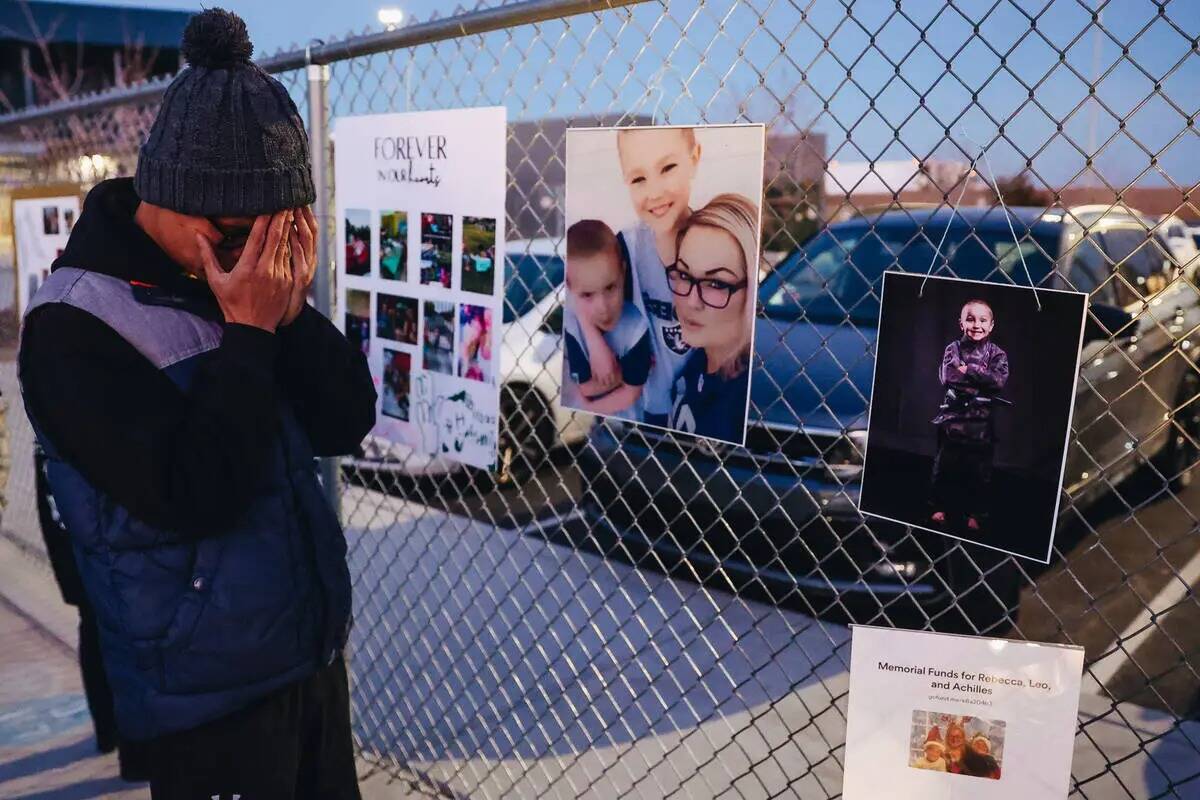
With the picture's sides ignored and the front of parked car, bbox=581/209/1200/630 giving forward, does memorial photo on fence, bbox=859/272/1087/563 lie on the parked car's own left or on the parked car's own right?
on the parked car's own left

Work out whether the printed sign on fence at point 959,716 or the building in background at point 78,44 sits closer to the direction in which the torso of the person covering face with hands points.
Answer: the printed sign on fence

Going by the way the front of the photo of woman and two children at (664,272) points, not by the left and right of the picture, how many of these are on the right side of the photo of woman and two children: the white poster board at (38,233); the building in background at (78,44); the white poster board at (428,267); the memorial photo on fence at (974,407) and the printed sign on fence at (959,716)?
3

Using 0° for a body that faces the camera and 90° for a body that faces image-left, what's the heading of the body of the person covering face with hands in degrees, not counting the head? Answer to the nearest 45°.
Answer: approximately 315°

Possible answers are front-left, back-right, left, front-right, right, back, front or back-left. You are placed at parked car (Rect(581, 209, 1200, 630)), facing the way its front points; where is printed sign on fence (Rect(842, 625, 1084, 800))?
front-left

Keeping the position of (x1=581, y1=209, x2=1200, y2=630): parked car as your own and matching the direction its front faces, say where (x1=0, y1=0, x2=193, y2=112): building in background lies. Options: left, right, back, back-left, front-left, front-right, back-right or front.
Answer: right

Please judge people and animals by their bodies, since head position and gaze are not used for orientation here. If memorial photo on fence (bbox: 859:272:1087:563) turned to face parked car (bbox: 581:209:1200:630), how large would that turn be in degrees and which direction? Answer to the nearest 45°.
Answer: approximately 135° to its right

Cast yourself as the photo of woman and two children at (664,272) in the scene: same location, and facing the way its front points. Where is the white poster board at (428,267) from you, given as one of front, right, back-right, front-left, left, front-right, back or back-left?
right

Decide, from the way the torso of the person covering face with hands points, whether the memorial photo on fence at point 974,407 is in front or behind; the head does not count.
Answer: in front

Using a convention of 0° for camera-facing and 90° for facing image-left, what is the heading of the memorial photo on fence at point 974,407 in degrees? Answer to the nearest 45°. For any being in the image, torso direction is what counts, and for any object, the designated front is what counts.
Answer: approximately 45°

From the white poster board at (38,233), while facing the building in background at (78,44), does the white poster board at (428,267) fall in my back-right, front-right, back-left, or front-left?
back-right
